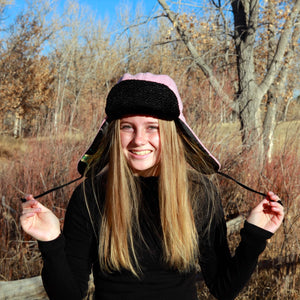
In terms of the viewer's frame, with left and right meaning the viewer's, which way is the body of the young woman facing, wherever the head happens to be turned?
facing the viewer

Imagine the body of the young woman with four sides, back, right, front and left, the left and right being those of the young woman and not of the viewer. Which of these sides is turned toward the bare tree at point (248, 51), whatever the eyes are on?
back
